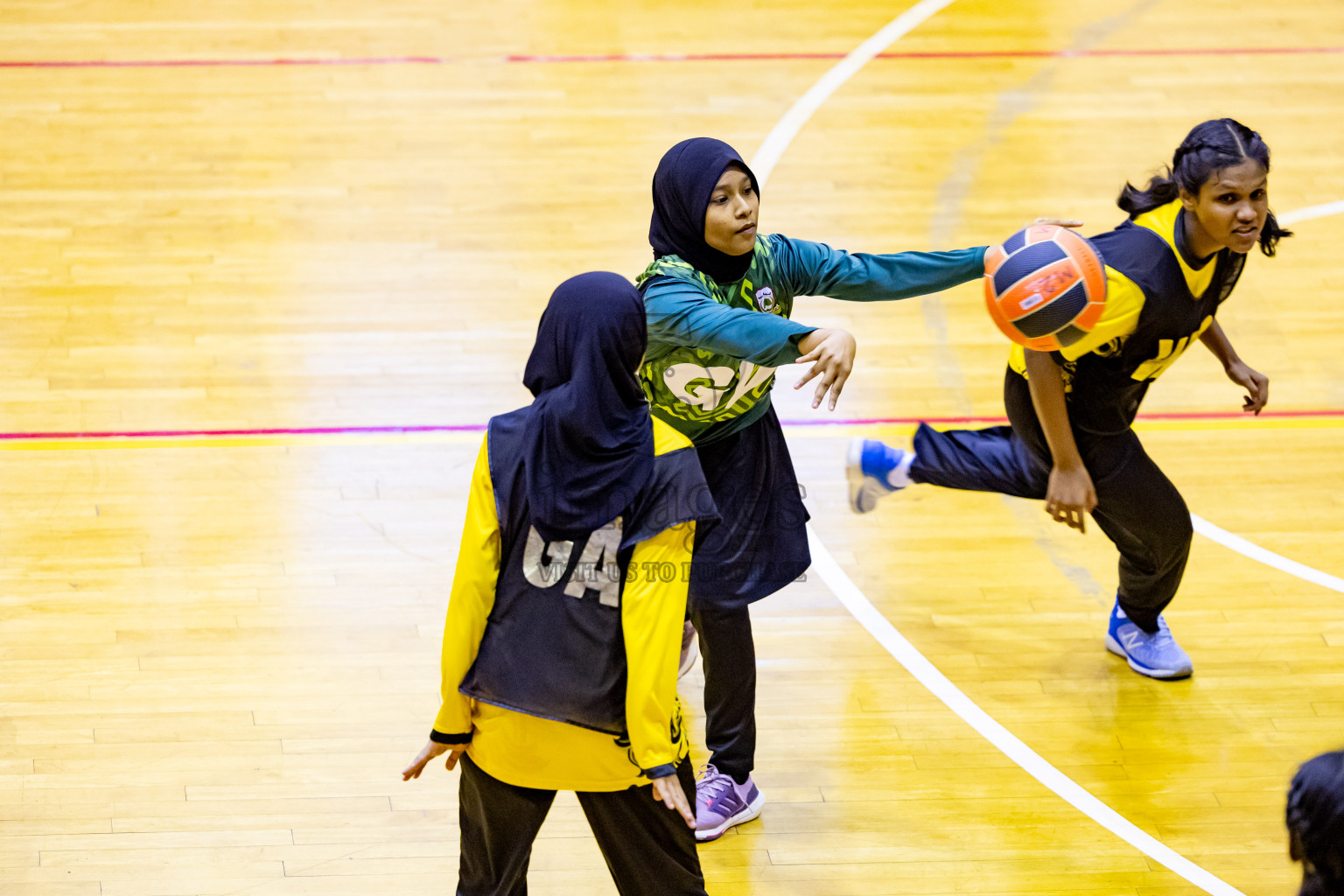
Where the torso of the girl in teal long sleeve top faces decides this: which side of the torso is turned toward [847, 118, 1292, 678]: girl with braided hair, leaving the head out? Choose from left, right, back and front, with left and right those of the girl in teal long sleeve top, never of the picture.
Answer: left

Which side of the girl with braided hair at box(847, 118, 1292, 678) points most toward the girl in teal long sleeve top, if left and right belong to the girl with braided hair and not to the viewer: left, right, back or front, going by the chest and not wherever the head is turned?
right

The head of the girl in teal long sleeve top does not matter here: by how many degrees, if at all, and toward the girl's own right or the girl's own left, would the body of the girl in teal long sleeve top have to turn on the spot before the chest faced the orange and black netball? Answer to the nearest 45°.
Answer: approximately 45° to the girl's own left
